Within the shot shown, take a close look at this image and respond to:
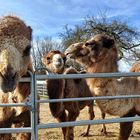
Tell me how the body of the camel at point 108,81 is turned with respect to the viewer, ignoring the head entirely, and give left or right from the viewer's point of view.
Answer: facing to the left of the viewer

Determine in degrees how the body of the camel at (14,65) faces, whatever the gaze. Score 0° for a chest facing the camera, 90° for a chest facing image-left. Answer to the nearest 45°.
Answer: approximately 0°

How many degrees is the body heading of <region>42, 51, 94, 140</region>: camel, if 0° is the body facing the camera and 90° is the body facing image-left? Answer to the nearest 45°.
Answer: approximately 45°

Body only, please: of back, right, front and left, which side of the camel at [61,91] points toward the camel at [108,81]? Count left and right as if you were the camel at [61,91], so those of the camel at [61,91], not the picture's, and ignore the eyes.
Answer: left

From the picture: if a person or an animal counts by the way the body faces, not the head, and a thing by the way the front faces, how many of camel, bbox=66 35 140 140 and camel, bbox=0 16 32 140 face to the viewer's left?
1
